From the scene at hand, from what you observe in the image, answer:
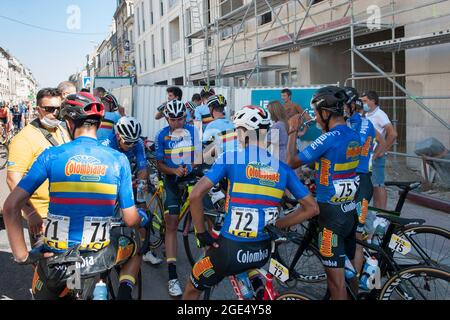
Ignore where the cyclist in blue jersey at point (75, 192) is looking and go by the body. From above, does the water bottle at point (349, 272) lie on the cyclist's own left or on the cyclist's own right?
on the cyclist's own right

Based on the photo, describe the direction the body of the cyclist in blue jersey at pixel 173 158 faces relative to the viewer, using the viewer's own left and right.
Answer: facing the viewer

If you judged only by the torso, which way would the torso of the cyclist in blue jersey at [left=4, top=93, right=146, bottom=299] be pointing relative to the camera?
away from the camera

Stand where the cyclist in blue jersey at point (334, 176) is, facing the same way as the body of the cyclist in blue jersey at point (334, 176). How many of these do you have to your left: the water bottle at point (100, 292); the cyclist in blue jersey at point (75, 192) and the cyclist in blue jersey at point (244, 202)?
3

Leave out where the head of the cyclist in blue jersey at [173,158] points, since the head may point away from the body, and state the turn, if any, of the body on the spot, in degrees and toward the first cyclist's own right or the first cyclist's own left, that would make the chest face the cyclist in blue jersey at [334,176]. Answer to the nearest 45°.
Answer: approximately 45° to the first cyclist's own left

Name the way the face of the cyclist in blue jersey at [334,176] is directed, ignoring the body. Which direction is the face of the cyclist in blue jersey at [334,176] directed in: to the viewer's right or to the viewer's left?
to the viewer's left

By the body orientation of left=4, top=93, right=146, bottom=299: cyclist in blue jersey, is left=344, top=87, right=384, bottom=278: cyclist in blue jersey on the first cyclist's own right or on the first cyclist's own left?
on the first cyclist's own right

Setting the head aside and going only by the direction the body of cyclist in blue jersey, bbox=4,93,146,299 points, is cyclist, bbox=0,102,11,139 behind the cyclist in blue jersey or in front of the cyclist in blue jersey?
in front

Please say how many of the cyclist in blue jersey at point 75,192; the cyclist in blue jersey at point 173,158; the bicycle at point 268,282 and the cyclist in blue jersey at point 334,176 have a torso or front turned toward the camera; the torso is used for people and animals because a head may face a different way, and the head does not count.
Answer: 1

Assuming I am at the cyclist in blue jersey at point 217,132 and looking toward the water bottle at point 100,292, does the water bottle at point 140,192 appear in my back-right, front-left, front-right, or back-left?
front-right

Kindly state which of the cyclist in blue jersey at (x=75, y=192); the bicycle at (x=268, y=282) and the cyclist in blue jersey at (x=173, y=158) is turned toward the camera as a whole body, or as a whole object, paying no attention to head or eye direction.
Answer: the cyclist in blue jersey at (x=173, y=158)

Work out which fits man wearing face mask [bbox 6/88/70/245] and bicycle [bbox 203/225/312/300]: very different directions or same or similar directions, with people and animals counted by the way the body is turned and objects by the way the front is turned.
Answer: very different directions
